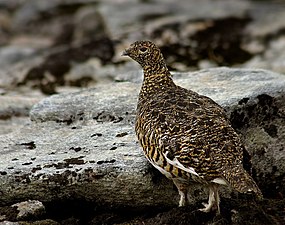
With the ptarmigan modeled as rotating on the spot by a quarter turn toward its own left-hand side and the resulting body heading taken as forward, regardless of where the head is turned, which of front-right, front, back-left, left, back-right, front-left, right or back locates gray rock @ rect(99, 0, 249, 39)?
back

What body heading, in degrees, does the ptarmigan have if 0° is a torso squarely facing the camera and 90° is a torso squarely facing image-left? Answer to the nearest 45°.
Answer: approximately 90°

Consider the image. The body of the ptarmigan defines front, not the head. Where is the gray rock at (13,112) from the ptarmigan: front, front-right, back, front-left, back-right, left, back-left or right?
front-right
